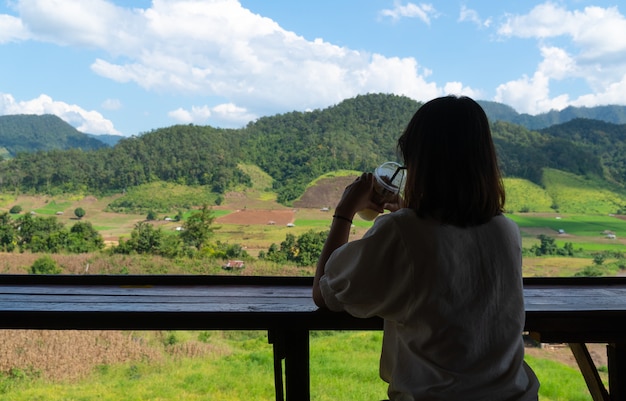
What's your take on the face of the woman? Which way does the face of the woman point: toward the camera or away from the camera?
away from the camera

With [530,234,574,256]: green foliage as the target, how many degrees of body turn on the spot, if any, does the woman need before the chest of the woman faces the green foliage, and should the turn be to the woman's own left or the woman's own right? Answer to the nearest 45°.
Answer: approximately 45° to the woman's own right

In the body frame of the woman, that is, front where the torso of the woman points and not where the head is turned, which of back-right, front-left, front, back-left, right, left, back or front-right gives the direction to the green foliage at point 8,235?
front

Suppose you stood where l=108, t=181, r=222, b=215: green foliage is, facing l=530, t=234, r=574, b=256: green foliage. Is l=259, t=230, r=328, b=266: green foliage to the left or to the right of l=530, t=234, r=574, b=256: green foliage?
right

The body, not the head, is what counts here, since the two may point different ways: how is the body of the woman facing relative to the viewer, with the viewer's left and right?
facing away from the viewer and to the left of the viewer

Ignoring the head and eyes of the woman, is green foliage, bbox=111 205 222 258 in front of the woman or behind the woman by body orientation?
in front

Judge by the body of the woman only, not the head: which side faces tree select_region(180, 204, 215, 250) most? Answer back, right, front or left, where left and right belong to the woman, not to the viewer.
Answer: front

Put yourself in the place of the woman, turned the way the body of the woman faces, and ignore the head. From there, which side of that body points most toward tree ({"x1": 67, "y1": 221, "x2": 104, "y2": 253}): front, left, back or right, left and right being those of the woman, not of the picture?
front

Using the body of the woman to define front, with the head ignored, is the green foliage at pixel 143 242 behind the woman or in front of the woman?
in front

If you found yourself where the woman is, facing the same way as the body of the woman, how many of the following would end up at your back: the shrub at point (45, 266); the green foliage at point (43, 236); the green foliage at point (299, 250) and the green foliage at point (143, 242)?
0

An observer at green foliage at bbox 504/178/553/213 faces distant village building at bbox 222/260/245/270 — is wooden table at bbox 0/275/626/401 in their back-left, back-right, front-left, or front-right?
front-left

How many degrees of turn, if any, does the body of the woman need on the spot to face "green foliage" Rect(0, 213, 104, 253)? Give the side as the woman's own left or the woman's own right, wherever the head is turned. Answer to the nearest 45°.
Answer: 0° — they already face it

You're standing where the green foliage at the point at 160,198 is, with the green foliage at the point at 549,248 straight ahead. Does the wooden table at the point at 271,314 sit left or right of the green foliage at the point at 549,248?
right
